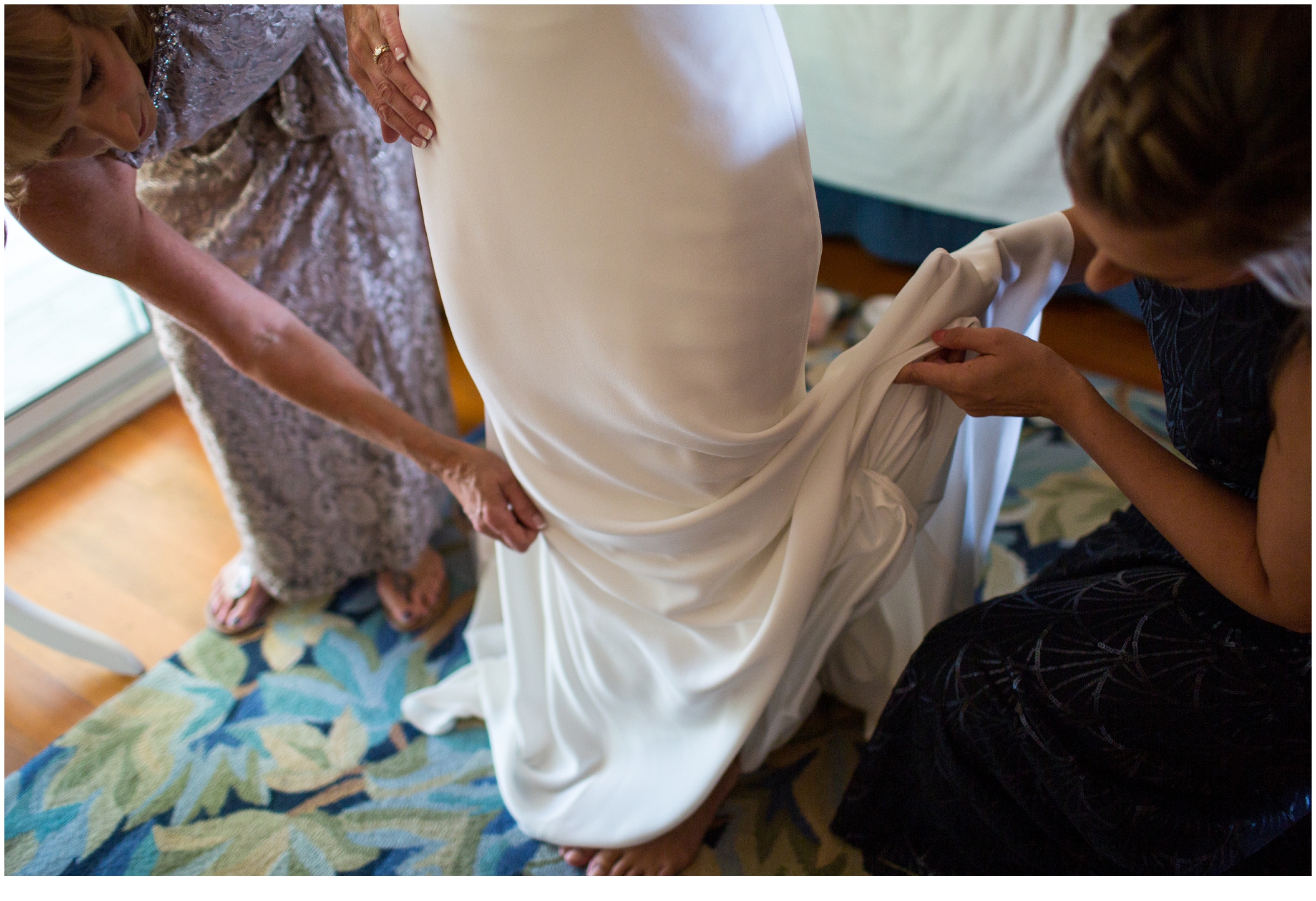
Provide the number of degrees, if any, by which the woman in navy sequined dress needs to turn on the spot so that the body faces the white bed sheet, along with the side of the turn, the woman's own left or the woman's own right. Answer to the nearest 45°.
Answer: approximately 90° to the woman's own right

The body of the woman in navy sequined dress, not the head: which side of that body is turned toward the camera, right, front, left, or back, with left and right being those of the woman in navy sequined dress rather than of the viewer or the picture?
left

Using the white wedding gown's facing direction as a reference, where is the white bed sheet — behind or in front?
behind

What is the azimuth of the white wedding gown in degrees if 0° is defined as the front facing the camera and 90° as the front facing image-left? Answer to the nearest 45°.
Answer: approximately 0°

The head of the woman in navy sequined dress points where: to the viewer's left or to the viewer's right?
to the viewer's left
